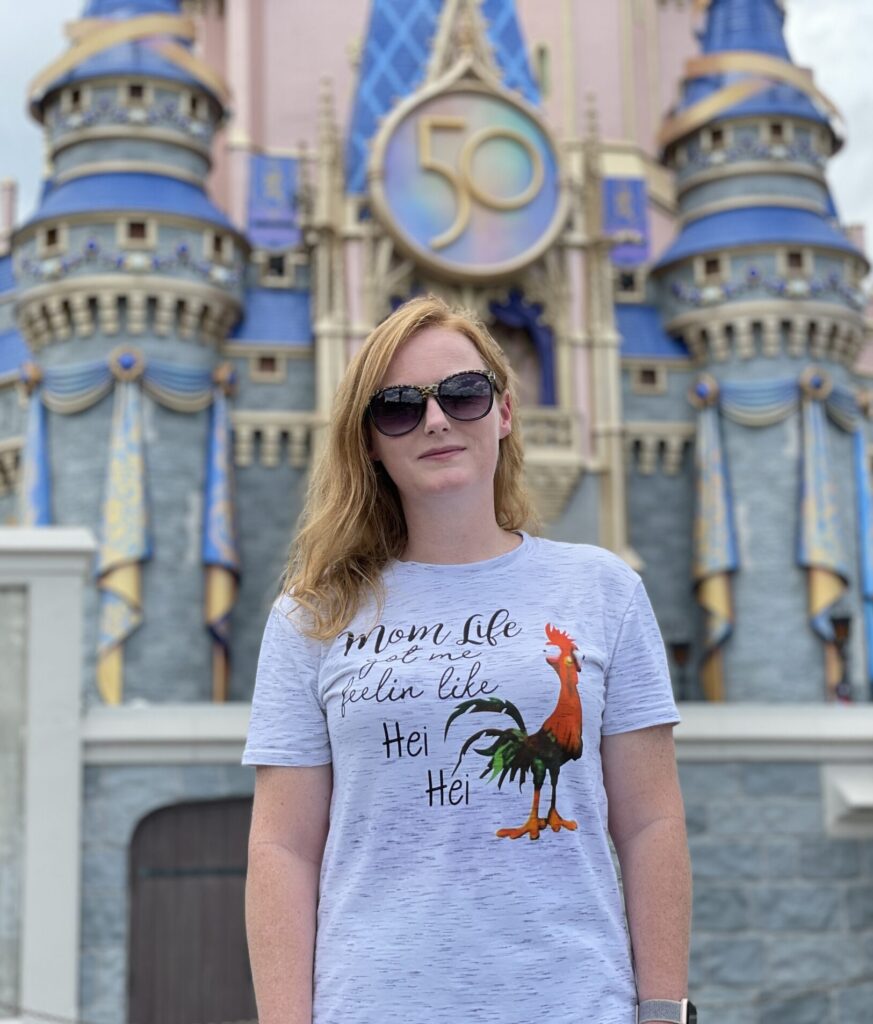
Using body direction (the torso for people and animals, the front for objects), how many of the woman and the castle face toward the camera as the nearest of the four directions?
2

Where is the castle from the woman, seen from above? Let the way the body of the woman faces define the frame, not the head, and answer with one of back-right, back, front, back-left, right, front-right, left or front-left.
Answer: back

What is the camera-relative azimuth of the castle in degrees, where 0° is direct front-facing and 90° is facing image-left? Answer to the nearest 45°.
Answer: approximately 0°

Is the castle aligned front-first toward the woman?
yes

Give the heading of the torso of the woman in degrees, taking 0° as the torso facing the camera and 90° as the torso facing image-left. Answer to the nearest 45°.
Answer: approximately 0°
